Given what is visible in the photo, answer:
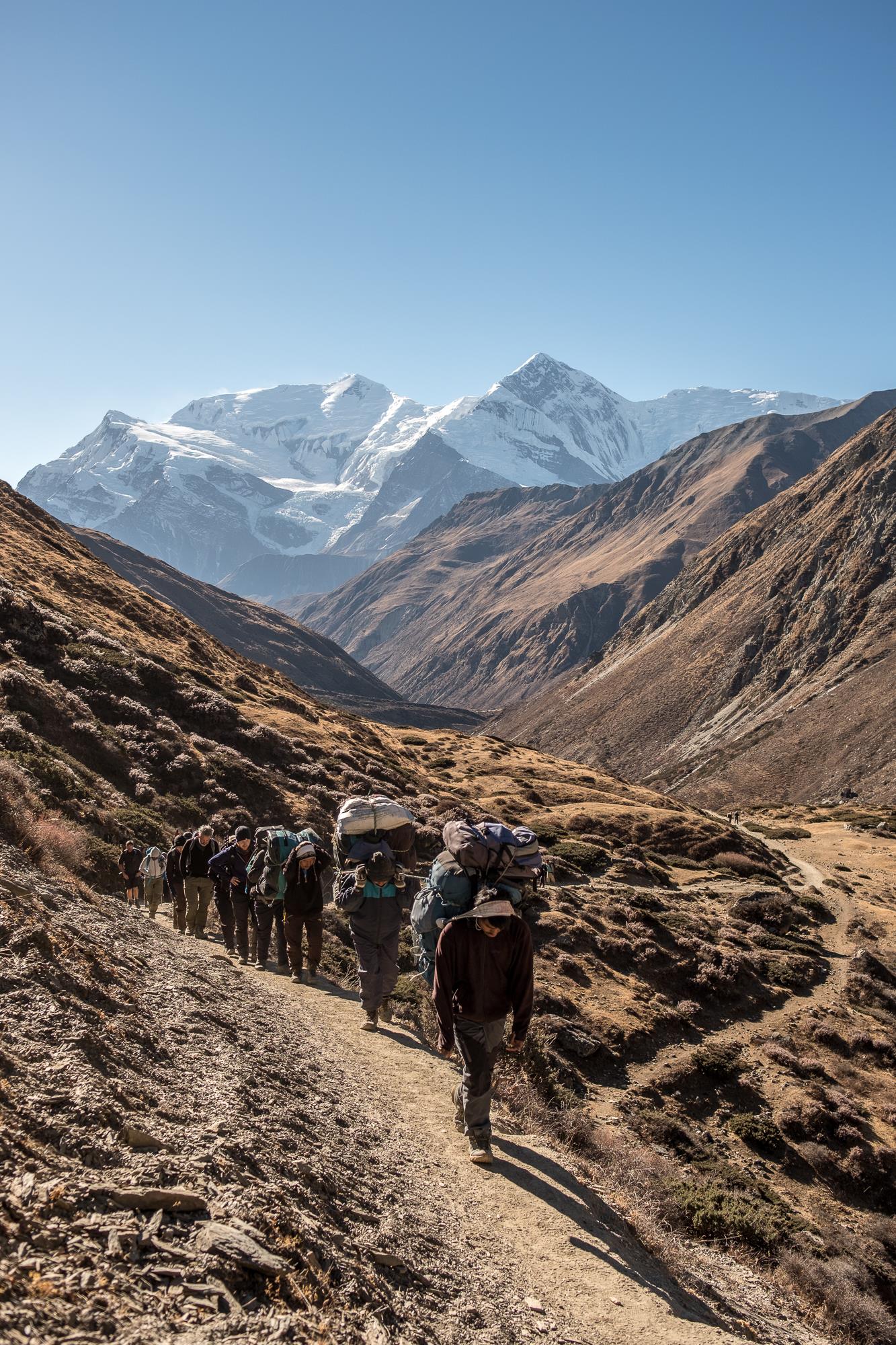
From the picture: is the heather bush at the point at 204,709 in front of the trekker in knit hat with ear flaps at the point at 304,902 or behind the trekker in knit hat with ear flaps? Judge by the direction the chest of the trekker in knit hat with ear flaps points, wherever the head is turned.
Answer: behind

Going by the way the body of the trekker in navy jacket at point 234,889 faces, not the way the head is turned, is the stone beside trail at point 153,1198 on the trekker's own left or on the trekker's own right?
on the trekker's own right

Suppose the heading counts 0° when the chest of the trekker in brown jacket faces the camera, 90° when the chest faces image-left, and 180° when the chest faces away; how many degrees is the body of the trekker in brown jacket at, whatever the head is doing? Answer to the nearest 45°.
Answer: approximately 0°
